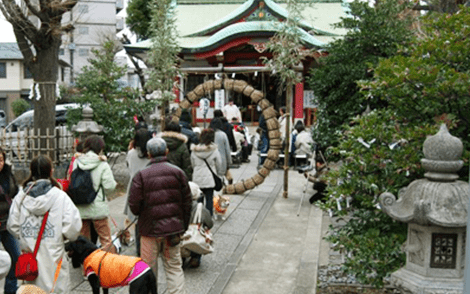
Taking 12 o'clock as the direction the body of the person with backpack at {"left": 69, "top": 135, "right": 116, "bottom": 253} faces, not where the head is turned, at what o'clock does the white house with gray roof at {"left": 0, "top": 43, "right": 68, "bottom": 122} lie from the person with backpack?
The white house with gray roof is roughly at 10 o'clock from the person with backpack.

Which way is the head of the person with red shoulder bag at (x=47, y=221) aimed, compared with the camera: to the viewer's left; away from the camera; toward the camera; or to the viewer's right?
away from the camera

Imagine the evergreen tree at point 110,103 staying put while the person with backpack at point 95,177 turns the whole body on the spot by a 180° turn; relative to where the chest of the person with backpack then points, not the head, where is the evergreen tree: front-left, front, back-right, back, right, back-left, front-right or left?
back-right

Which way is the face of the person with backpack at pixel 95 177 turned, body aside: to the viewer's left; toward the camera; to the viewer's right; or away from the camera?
away from the camera

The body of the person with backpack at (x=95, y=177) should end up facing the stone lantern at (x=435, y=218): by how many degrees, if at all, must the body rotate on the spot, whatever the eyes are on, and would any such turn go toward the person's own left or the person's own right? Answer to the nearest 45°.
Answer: approximately 90° to the person's own right

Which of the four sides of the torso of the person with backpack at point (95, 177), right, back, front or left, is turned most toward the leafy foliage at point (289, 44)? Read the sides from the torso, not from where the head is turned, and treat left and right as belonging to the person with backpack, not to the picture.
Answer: front

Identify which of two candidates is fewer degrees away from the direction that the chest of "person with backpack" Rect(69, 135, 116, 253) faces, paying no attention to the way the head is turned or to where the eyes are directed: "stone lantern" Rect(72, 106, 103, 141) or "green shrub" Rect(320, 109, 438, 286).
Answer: the stone lantern

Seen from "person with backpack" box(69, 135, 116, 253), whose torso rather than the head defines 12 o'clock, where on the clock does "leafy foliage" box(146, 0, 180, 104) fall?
The leafy foliage is roughly at 11 o'clock from the person with backpack.

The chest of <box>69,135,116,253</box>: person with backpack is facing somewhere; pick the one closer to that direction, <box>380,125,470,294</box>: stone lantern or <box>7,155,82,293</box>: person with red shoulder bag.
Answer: the stone lantern

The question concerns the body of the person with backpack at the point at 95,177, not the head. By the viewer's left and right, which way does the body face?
facing away from the viewer and to the right of the viewer

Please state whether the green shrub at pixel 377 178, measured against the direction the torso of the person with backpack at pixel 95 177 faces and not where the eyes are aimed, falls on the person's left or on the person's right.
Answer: on the person's right

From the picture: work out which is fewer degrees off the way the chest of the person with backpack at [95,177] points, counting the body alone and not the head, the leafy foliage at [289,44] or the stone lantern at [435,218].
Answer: the leafy foliage

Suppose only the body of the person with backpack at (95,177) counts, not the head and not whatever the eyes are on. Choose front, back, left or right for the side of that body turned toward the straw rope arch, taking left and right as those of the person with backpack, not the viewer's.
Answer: front
